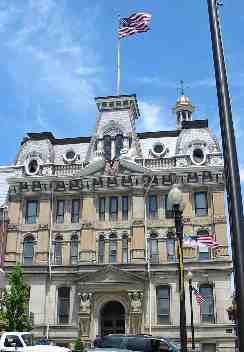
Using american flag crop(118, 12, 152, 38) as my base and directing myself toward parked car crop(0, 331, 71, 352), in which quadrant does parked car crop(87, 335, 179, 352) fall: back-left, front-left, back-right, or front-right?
front-left

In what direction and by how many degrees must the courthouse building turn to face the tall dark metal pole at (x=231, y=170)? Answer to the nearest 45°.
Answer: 0° — it already faces it

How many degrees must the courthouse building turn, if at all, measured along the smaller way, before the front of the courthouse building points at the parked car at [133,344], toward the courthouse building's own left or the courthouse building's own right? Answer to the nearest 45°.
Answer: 0° — it already faces it

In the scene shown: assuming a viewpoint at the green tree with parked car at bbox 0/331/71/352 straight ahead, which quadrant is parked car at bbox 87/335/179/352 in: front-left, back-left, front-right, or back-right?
front-left

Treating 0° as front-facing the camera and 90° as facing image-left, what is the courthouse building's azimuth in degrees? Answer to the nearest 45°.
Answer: approximately 0°

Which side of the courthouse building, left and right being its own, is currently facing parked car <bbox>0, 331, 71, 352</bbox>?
front

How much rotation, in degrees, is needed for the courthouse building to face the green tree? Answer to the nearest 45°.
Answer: approximately 45° to its right

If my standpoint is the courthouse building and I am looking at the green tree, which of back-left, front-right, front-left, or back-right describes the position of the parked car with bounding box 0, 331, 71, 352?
front-left
